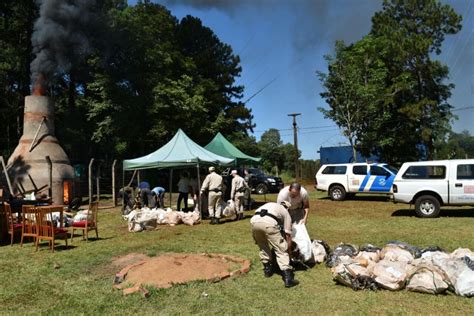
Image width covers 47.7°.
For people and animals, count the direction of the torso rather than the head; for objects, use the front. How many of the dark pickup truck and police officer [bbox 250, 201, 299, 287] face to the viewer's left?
0

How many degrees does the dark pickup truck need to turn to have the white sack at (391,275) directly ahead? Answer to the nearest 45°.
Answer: approximately 45° to its right

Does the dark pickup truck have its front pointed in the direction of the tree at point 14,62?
no

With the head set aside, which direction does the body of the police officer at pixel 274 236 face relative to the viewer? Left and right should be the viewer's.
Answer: facing away from the viewer and to the right of the viewer

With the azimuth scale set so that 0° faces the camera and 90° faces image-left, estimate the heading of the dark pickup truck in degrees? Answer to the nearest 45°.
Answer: approximately 315°

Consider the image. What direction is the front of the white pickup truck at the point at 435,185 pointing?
to the viewer's right

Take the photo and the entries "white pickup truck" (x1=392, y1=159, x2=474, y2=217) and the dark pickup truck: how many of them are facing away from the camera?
0
